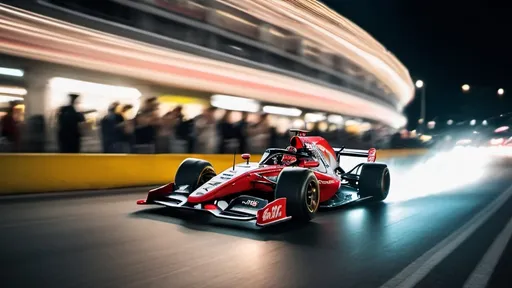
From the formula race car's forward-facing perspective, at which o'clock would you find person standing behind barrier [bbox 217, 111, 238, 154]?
The person standing behind barrier is roughly at 4 o'clock from the formula race car.

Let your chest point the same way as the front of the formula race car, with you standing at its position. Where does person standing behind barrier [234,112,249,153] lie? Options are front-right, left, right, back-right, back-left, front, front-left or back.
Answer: back-right

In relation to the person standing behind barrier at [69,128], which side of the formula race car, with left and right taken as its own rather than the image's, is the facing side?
right

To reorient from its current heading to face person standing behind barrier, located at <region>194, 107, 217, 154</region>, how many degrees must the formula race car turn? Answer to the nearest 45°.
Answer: approximately 135° to its right

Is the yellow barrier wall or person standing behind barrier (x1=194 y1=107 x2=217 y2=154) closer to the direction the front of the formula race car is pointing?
the yellow barrier wall

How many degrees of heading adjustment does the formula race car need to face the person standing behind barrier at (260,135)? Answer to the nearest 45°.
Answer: approximately 135° to its right

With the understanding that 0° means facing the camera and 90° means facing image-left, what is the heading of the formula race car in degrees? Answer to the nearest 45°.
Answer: approximately 45°

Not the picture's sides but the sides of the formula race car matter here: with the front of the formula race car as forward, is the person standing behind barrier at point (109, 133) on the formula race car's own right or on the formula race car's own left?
on the formula race car's own right
